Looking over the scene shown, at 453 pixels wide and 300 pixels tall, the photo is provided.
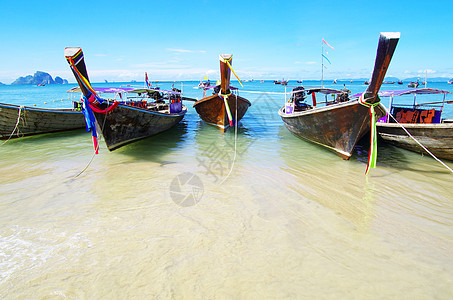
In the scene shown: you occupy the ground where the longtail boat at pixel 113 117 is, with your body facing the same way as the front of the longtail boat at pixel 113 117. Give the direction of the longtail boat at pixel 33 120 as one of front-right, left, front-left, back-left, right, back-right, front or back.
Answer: right

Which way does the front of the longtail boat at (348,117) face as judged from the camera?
facing the viewer and to the right of the viewer

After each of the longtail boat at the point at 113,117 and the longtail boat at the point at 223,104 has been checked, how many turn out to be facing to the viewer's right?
0

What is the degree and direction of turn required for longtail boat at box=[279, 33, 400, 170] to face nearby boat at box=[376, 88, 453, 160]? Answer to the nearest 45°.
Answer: approximately 90° to its left

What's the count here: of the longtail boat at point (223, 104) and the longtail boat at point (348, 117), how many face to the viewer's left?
0

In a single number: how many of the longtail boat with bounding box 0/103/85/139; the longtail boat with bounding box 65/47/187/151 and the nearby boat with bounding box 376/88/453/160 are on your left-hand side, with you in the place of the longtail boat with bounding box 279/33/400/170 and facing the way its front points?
1

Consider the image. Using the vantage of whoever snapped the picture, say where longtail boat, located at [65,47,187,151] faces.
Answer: facing the viewer and to the left of the viewer

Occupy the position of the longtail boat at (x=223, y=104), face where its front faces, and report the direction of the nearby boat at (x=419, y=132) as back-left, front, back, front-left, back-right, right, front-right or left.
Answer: front-left

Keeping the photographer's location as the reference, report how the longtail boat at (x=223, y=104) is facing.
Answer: facing the viewer

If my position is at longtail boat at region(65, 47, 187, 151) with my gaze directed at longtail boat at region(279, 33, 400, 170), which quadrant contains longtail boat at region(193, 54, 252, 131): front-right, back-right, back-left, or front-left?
front-left

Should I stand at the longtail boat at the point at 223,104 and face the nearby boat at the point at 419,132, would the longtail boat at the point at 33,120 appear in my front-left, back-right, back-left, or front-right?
back-right

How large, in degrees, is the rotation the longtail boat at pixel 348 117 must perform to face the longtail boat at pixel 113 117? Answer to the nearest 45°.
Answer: approximately 135° to its right
